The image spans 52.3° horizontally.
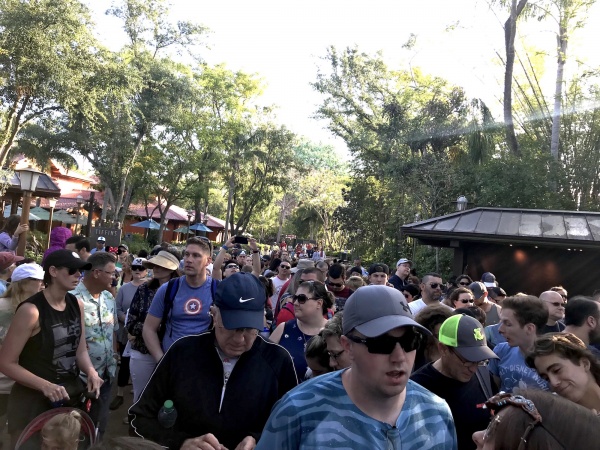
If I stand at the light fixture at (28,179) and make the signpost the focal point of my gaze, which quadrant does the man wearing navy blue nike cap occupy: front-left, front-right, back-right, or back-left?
back-right

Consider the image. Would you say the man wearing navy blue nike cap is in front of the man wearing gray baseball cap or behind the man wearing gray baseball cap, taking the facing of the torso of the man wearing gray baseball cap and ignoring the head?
behind

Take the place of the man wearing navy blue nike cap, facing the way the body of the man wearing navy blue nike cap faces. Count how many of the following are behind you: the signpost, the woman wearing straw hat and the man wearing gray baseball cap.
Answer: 2

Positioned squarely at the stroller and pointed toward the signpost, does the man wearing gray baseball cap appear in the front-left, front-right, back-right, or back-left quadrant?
back-right

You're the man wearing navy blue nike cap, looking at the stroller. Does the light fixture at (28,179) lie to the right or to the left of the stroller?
right

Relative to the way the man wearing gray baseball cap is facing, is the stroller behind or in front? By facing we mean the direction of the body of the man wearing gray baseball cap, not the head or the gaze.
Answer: behind

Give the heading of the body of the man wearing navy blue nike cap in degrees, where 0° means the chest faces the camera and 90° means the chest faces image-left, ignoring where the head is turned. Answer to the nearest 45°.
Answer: approximately 0°

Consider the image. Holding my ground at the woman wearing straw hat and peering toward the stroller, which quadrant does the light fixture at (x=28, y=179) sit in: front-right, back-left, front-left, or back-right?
back-right

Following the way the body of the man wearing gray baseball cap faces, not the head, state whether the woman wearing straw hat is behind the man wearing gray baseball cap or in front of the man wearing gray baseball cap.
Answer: behind

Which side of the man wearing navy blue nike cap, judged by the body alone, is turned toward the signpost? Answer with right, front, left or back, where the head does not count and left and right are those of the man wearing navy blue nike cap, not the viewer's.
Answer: back

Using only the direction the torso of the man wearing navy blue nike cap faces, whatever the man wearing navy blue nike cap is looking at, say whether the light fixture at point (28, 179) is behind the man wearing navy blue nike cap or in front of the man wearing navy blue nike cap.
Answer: behind

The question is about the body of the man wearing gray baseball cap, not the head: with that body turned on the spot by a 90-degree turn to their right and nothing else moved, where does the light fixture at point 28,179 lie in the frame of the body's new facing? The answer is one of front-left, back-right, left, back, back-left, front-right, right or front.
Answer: right

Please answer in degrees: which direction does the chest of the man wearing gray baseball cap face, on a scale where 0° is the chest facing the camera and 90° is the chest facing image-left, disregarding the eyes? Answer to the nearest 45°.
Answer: approximately 315°
